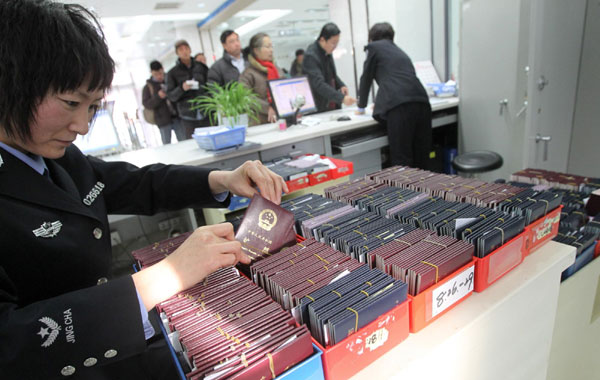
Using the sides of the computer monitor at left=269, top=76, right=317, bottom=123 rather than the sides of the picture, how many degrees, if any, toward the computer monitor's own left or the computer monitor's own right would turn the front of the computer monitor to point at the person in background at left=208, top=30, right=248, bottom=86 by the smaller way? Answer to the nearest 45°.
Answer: approximately 135° to the computer monitor's own right

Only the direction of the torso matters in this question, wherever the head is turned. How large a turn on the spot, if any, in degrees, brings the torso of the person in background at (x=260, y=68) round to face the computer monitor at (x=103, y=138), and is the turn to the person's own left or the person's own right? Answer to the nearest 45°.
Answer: approximately 90° to the person's own right

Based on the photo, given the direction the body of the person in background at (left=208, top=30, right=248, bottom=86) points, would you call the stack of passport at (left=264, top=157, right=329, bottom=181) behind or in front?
in front

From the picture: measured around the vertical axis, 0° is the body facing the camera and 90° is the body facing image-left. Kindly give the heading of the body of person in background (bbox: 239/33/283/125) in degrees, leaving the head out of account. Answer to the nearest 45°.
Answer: approximately 315°

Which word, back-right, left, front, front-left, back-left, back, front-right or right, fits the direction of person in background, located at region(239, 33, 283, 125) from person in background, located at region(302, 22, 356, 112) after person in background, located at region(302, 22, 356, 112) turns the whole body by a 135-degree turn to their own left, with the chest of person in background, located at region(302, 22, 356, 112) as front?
left

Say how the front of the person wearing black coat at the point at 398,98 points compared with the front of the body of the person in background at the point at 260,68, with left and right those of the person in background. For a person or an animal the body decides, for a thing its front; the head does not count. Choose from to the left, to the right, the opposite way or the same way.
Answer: the opposite way

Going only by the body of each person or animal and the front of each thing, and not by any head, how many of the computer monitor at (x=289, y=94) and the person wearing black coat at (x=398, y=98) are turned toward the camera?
1

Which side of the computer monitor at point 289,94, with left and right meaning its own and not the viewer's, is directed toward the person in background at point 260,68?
back

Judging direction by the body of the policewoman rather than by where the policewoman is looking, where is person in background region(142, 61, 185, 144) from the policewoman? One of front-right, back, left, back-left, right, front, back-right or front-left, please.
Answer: back-left

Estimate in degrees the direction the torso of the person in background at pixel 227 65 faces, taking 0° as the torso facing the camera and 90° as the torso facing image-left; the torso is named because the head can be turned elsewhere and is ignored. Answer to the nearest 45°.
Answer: approximately 315°
